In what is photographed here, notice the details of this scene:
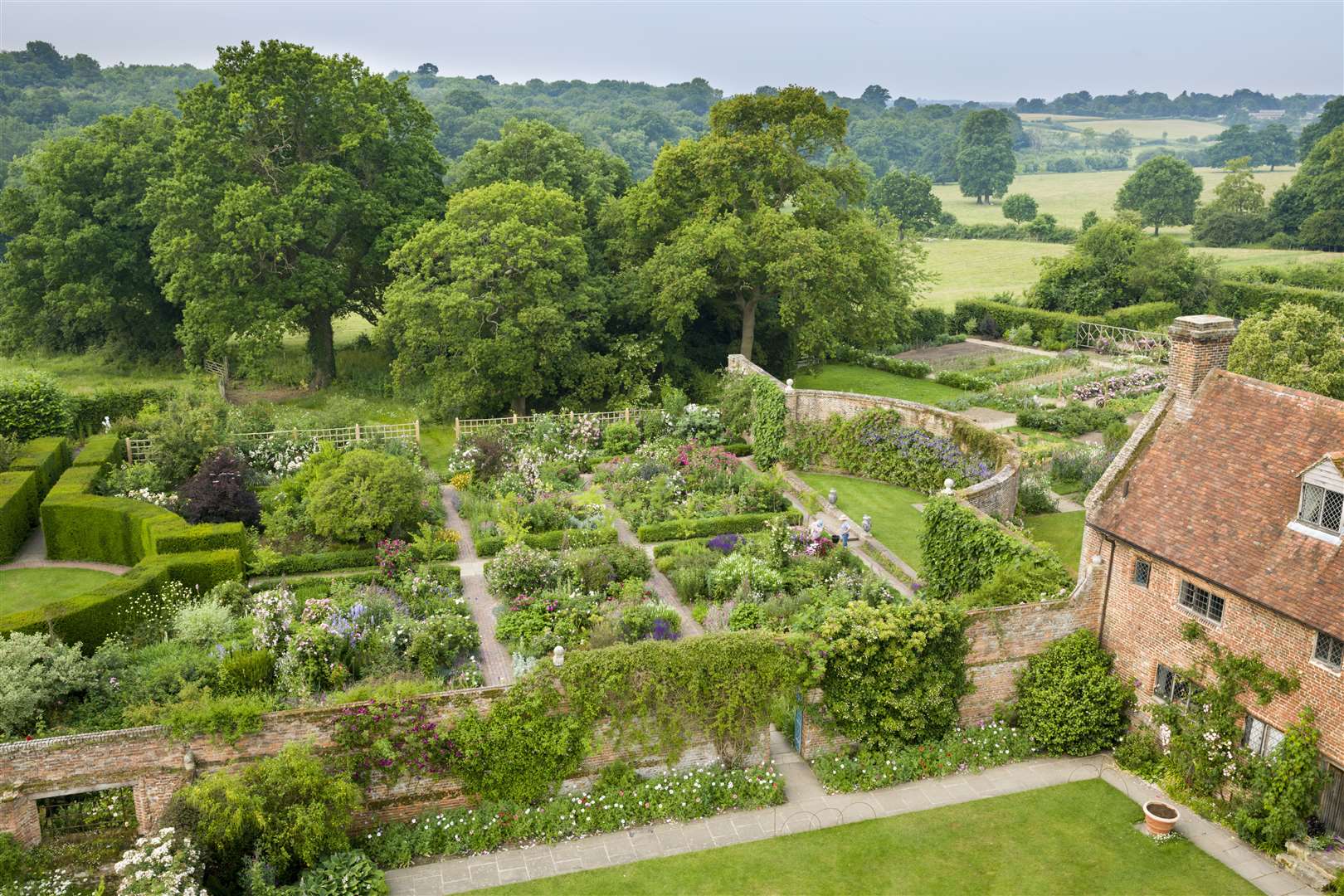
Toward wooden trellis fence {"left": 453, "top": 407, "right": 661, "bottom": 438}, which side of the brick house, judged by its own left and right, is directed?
right

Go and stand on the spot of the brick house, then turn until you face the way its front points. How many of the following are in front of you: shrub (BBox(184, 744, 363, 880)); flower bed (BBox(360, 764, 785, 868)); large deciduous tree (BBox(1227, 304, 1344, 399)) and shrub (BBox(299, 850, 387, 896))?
3

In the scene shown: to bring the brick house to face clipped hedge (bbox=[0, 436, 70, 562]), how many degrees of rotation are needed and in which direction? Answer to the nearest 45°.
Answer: approximately 45° to its right

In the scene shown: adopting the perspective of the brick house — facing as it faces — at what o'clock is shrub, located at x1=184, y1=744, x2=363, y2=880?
The shrub is roughly at 12 o'clock from the brick house.

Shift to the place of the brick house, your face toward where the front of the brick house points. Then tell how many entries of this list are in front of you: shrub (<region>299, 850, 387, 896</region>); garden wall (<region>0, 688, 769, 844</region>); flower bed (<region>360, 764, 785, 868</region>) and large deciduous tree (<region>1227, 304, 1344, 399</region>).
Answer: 3

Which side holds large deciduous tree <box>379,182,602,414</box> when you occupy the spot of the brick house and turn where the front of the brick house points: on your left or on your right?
on your right

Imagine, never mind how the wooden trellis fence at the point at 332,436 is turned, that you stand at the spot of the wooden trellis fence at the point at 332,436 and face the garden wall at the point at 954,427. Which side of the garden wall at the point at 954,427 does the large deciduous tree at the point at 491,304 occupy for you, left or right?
left

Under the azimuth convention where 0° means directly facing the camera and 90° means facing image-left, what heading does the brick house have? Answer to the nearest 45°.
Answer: approximately 45°

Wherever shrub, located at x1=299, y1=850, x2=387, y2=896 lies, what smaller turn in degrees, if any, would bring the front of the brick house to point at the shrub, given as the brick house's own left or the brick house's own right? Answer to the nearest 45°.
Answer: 0° — it already faces it

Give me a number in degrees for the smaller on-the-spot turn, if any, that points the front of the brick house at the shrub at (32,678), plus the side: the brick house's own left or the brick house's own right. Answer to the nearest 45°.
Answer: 0° — it already faces it
